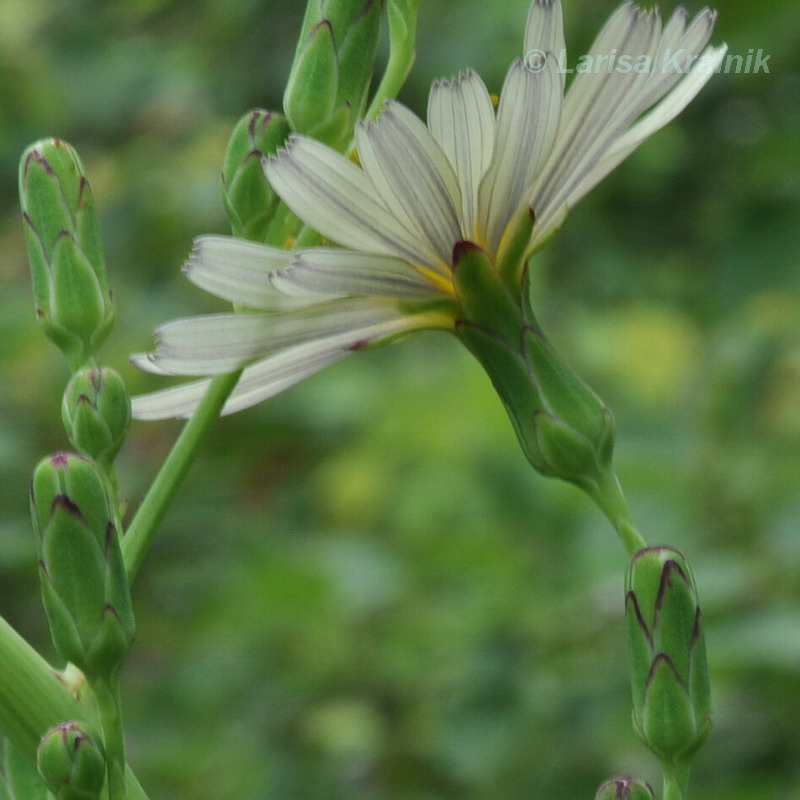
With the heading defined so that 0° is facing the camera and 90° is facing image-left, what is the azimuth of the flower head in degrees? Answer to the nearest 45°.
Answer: approximately 135°
